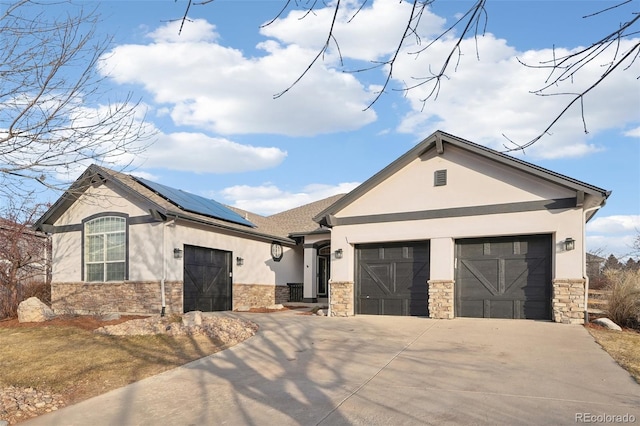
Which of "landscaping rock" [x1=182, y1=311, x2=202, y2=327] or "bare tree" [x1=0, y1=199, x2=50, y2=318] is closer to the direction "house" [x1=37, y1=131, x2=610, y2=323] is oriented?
the landscaping rock

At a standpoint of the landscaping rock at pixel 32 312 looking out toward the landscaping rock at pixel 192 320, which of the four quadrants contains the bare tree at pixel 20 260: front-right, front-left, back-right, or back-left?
back-left

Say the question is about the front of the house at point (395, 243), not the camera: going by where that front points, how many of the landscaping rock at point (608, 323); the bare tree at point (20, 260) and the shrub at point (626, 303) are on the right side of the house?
1

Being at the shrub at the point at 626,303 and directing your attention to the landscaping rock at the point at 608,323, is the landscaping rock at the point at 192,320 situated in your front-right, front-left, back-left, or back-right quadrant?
front-right

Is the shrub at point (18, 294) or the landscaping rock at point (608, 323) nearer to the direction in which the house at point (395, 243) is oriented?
the landscaping rock

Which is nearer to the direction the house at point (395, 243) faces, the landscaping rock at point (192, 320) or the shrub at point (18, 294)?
the landscaping rock

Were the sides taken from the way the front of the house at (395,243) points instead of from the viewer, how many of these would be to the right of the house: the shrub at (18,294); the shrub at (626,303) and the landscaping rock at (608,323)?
1

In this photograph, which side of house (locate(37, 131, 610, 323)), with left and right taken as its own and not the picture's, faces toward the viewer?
front

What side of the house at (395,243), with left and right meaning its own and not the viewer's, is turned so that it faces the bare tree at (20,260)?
right

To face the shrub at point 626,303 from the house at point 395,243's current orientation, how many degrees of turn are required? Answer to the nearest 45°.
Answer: approximately 45° to its left

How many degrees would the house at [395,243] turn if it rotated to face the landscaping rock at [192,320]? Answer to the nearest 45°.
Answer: approximately 45° to its right

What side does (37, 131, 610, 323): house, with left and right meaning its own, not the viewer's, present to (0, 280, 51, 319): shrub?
right
